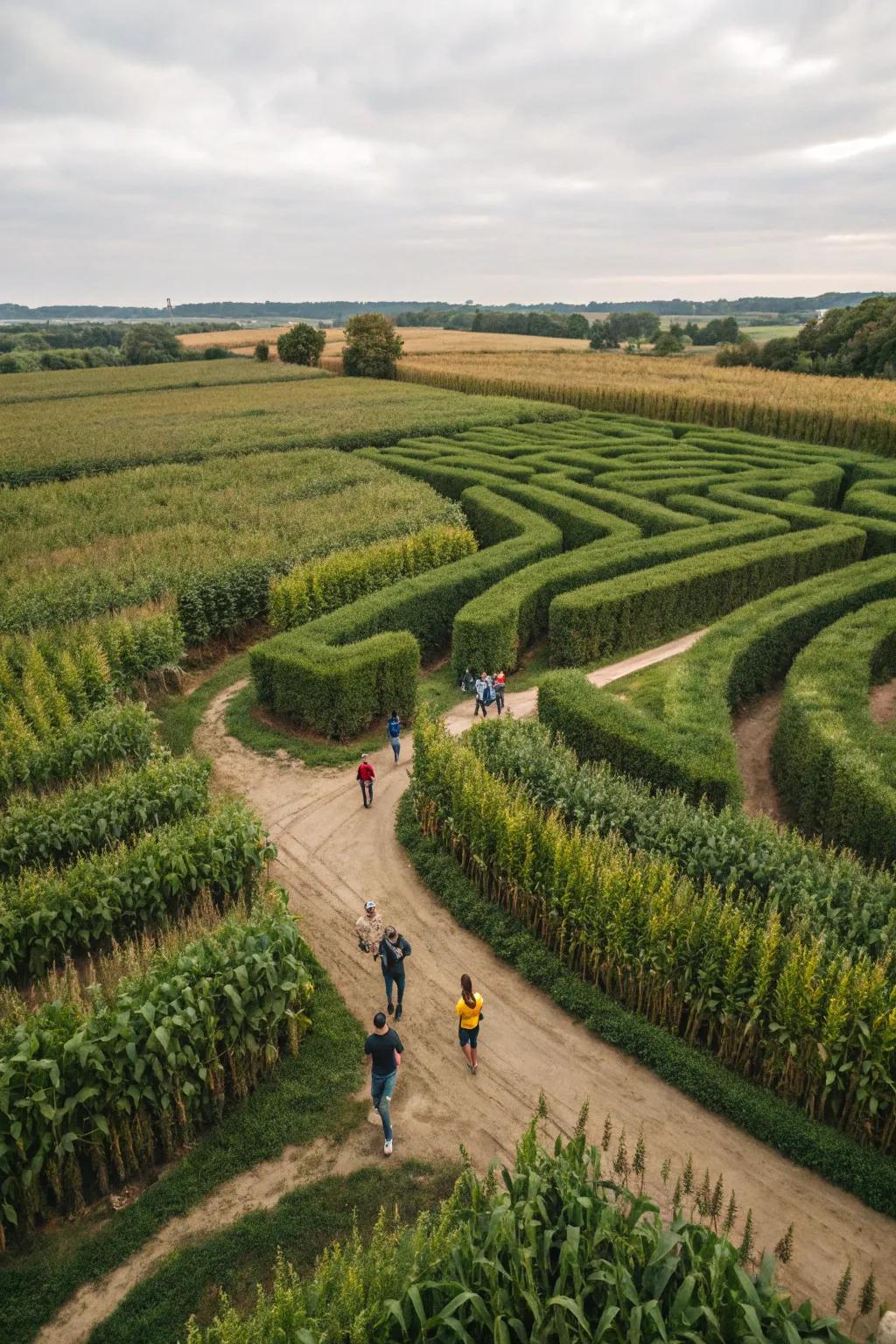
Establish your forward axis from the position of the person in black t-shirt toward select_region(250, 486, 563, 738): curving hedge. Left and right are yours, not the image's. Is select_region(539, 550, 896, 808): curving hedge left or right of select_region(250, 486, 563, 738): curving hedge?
right

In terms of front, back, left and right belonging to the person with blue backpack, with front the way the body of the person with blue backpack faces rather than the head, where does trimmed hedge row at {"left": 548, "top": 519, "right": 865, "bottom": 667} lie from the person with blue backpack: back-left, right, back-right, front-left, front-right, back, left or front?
front-right

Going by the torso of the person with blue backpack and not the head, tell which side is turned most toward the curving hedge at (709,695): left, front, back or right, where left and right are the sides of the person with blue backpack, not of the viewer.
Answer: right

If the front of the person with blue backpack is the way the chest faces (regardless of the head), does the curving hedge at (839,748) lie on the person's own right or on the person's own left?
on the person's own right

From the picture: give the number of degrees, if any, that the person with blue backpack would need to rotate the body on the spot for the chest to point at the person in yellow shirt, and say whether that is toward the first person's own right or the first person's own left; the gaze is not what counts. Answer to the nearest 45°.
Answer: approximately 180°

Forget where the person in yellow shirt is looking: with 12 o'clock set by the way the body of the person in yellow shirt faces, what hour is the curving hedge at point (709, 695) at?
The curving hedge is roughly at 1 o'clock from the person in yellow shirt.

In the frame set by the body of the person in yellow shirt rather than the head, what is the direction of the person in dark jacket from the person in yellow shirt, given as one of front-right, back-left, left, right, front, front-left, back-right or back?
front-left

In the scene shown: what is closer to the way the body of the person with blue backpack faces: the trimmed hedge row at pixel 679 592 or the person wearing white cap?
the trimmed hedge row

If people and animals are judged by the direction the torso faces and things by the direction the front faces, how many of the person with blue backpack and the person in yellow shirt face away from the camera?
2

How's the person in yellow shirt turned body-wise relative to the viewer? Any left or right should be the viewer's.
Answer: facing away from the viewer

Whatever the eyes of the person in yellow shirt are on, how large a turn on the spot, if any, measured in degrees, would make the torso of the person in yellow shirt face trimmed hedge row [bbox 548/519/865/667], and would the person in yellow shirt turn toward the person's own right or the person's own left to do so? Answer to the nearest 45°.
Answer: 0° — they already face it

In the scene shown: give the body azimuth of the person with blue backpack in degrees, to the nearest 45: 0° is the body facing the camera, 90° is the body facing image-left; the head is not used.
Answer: approximately 180°
